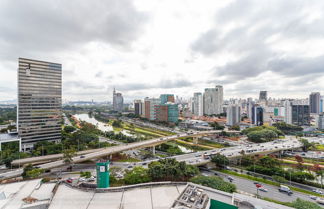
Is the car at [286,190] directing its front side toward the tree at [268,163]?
no

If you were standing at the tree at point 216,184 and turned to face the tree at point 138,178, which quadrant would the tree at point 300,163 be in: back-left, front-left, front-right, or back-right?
back-right

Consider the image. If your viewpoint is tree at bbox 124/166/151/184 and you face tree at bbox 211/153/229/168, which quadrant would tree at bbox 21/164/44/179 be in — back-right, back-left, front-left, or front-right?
back-left

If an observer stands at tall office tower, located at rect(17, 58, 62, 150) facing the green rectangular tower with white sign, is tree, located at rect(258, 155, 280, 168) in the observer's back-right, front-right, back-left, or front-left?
front-left

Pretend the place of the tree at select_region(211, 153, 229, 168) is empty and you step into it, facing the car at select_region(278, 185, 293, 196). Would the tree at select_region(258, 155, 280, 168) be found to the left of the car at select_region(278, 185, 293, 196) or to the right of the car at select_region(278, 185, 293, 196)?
left

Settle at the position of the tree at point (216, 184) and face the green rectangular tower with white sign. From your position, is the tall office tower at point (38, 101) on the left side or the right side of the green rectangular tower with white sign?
right

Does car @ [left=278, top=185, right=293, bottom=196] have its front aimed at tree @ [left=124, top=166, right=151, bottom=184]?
no
